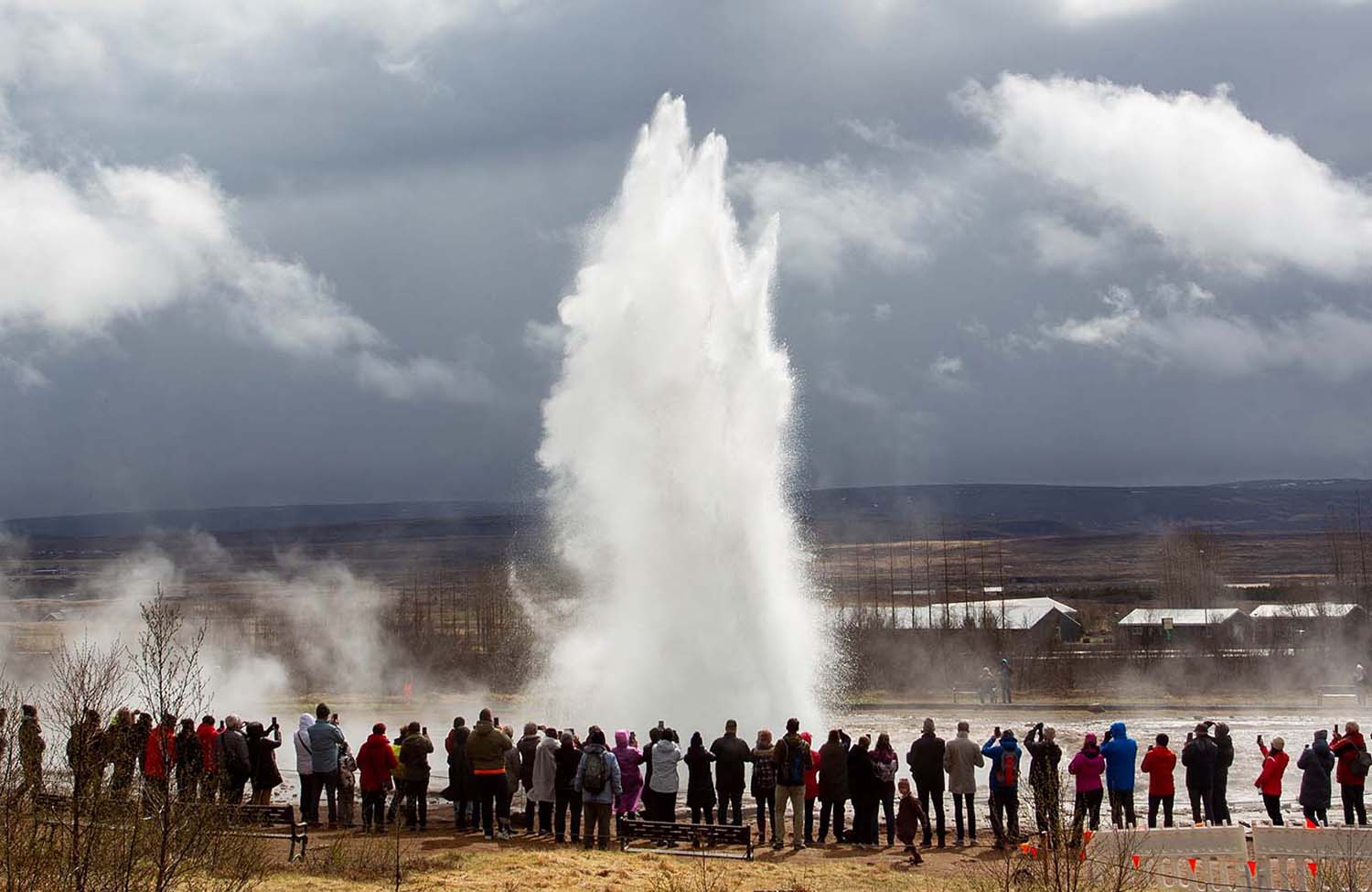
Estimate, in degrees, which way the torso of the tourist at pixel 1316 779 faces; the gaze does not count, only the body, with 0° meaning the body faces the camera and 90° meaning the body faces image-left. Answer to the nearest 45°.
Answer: approximately 180°

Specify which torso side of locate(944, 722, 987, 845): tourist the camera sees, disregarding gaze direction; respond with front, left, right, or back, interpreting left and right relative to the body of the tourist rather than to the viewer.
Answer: back

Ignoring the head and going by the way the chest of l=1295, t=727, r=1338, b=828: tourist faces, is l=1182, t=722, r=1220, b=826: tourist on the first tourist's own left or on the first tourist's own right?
on the first tourist's own left

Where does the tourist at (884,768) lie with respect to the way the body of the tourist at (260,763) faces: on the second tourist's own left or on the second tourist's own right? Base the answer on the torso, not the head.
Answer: on the second tourist's own right

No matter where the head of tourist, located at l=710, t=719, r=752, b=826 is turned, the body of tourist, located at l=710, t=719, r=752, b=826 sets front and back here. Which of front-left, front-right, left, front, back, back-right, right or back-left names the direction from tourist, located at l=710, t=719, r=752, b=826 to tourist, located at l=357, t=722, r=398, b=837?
left

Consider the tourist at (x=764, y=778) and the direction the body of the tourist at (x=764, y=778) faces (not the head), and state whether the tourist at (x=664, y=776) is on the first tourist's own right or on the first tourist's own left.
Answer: on the first tourist's own left

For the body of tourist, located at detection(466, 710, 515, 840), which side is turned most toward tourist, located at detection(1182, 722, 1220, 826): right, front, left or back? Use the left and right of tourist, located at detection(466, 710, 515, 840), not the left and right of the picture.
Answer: right

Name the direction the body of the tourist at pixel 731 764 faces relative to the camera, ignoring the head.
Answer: away from the camera

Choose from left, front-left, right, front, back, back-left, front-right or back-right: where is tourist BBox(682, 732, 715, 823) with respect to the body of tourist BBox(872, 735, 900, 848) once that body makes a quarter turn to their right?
back

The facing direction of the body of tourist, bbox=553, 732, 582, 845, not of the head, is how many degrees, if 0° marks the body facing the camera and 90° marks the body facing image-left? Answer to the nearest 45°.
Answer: approximately 180°

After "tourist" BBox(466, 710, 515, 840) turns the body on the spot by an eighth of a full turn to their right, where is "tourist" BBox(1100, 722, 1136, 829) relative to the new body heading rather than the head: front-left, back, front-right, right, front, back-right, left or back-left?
front-right

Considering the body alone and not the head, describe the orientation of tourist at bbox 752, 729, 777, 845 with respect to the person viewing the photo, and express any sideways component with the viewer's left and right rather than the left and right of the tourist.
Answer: facing away from the viewer

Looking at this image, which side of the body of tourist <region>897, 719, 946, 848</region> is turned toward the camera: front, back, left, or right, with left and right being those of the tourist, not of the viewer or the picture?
back

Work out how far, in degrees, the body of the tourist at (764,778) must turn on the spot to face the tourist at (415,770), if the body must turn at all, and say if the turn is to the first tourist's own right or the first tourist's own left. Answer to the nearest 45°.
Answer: approximately 90° to the first tourist's own left

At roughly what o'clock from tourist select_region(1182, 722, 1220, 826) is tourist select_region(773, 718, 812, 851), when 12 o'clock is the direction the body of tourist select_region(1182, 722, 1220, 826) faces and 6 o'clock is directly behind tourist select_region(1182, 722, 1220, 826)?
tourist select_region(773, 718, 812, 851) is roughly at 8 o'clock from tourist select_region(1182, 722, 1220, 826).

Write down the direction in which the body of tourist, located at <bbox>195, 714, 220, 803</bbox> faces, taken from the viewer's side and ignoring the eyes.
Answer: away from the camera

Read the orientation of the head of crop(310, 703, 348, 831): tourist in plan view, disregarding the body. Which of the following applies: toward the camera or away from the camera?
away from the camera

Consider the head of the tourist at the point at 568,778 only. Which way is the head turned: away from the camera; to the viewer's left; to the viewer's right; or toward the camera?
away from the camera

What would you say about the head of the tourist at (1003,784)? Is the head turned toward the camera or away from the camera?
away from the camera

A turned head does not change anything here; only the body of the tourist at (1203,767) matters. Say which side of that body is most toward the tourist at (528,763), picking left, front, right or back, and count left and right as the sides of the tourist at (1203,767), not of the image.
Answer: left
